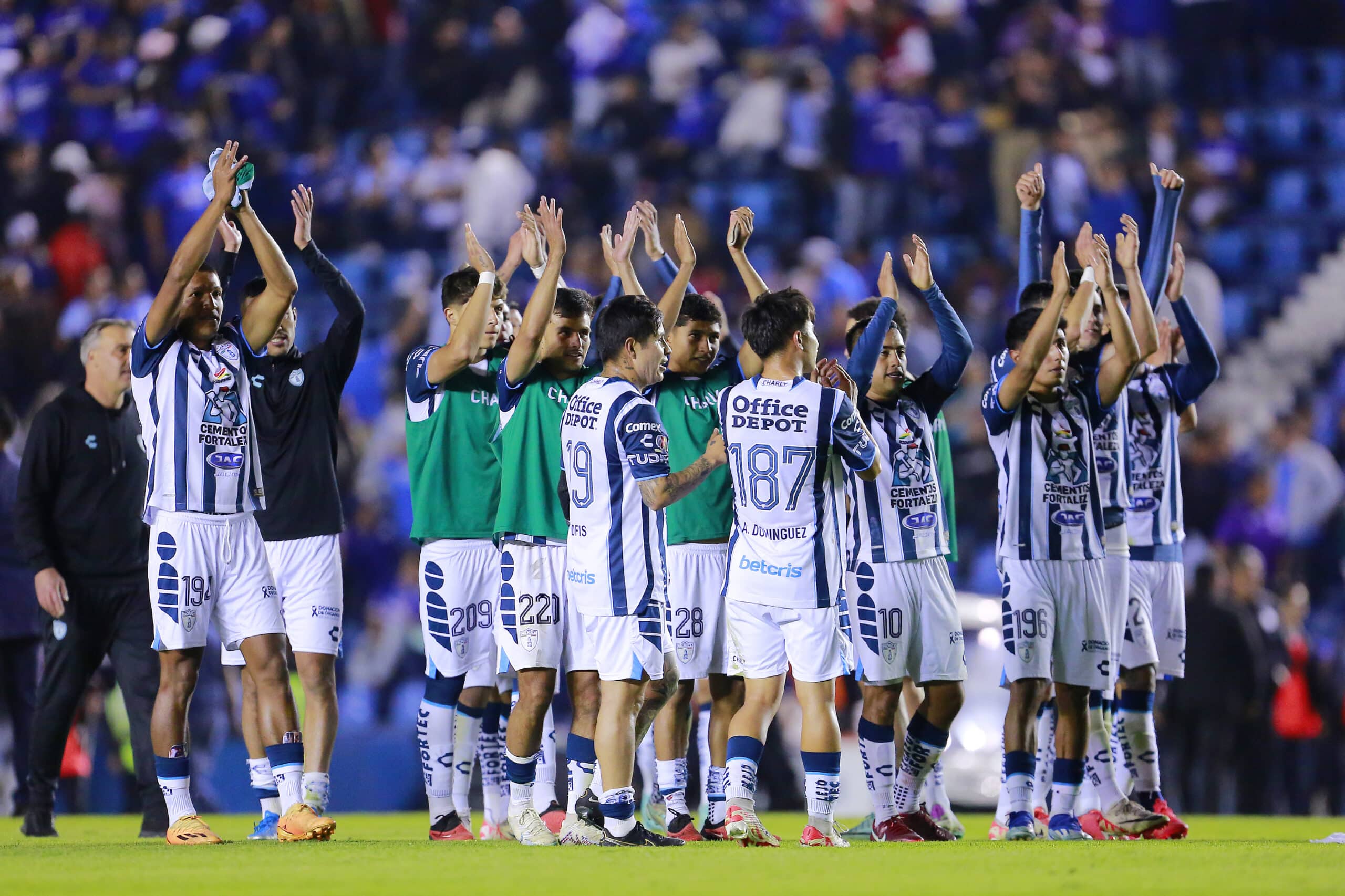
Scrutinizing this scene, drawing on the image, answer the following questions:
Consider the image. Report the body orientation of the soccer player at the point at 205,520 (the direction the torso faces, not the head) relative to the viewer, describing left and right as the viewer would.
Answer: facing the viewer and to the right of the viewer

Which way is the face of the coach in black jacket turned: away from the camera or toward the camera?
toward the camera

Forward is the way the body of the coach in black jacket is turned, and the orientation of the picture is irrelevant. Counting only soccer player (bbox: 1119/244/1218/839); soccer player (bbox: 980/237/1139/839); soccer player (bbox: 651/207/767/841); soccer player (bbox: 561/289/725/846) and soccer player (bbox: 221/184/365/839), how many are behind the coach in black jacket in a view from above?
0

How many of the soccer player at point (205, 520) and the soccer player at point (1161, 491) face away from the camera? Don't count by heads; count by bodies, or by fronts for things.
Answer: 0

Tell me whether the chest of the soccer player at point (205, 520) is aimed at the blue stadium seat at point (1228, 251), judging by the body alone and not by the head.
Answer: no

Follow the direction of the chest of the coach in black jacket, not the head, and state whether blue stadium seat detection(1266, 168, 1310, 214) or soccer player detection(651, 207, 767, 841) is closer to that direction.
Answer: the soccer player

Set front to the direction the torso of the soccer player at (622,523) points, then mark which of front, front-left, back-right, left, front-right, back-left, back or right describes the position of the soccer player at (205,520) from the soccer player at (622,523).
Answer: back-left

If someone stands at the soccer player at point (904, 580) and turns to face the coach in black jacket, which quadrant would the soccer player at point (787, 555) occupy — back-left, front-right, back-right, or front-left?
front-left

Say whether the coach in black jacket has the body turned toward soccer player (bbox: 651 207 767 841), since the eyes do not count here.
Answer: yes

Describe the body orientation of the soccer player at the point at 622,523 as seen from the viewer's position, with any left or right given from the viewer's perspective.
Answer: facing away from the viewer and to the right of the viewer

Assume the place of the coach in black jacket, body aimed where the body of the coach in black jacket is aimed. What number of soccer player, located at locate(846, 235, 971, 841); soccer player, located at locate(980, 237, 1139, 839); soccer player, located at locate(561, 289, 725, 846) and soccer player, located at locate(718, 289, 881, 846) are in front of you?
4

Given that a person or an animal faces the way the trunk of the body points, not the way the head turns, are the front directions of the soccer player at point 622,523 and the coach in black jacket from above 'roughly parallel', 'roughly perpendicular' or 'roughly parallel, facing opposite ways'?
roughly perpendicular

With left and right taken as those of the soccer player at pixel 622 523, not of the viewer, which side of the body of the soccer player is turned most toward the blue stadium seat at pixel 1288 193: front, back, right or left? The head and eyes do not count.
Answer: front
